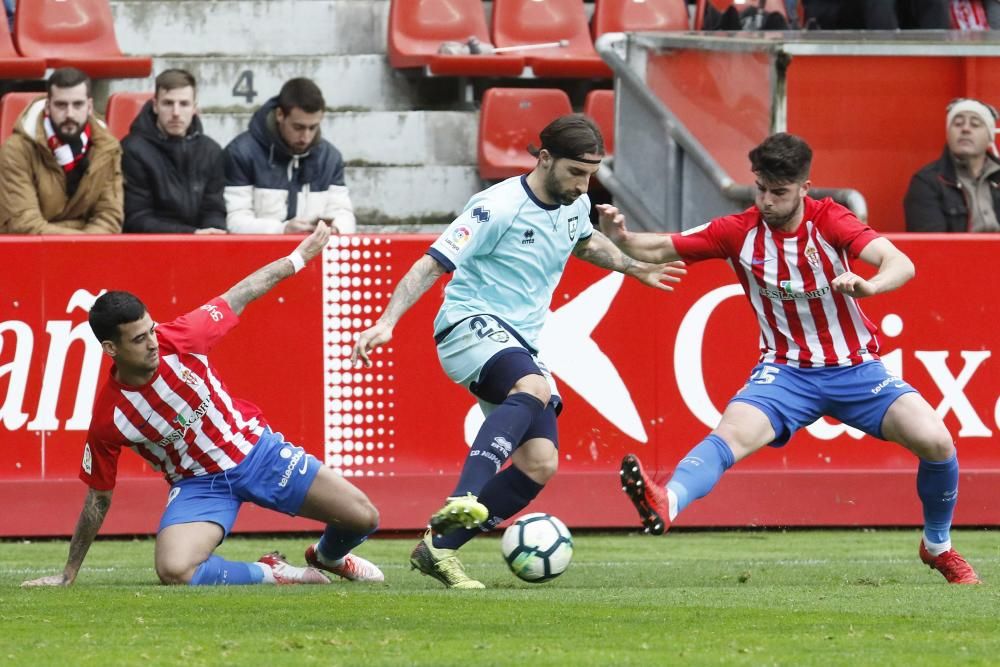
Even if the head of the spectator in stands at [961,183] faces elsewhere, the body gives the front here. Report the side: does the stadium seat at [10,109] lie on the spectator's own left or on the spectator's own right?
on the spectator's own right

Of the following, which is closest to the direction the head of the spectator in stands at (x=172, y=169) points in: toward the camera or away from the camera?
toward the camera

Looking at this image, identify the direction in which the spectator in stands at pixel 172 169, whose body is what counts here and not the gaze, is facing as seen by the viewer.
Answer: toward the camera

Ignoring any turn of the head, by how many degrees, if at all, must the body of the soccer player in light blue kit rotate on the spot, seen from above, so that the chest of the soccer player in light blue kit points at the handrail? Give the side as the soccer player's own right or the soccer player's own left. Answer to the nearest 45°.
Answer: approximately 135° to the soccer player's own left

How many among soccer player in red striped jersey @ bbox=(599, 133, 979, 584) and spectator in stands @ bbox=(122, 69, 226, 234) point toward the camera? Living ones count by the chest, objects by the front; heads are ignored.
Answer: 2

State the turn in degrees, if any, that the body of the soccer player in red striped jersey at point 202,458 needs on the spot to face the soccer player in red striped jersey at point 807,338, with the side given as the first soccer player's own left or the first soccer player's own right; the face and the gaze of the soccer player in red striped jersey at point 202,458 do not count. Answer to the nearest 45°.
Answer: approximately 90° to the first soccer player's own left

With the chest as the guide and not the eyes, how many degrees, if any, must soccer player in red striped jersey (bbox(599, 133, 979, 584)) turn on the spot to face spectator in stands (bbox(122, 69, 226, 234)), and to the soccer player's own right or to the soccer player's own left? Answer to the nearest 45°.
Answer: approximately 135° to the soccer player's own right

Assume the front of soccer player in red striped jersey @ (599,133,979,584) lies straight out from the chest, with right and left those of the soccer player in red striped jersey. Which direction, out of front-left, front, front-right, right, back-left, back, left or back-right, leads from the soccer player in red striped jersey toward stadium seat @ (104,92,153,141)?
back-right

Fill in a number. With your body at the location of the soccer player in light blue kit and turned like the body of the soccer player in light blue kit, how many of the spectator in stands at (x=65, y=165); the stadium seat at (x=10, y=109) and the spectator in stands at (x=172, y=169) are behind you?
3

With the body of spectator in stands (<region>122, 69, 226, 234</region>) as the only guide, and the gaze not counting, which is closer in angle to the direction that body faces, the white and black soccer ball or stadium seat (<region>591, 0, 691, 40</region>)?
the white and black soccer ball

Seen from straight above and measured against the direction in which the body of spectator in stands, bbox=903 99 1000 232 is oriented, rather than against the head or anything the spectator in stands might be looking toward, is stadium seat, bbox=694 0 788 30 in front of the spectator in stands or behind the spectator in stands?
behind

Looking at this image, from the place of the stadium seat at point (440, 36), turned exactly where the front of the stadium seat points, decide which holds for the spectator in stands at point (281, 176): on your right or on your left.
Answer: on your right

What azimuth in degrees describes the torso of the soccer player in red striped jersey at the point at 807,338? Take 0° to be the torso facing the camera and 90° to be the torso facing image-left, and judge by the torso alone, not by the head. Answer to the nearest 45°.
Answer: approximately 0°

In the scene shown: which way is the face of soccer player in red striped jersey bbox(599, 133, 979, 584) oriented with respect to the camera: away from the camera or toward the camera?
toward the camera

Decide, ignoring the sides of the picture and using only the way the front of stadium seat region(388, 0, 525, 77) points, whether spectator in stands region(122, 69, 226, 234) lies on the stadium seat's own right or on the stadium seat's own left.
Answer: on the stadium seat's own right

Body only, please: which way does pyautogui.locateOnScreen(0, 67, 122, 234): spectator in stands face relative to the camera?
toward the camera
